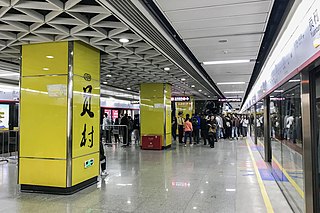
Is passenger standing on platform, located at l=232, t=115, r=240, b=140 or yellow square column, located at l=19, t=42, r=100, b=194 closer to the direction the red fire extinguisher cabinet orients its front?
the yellow square column

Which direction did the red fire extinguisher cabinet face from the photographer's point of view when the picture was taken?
facing the viewer

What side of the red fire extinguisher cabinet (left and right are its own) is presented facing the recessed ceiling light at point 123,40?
front

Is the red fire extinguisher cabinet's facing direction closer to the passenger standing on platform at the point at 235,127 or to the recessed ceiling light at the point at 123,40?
the recessed ceiling light

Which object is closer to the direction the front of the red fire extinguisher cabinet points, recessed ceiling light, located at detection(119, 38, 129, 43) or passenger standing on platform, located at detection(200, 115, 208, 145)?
the recessed ceiling light

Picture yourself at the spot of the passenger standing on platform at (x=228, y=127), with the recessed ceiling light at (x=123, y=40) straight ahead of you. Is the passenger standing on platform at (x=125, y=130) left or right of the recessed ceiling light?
right

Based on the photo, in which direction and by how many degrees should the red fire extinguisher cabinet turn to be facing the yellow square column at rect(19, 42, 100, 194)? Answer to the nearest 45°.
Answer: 0° — it already faces it

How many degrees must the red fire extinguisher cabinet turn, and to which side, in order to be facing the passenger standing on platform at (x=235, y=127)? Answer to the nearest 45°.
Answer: approximately 135° to its left

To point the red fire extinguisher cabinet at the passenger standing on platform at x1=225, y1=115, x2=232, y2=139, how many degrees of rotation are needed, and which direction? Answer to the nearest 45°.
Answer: approximately 135° to its left
